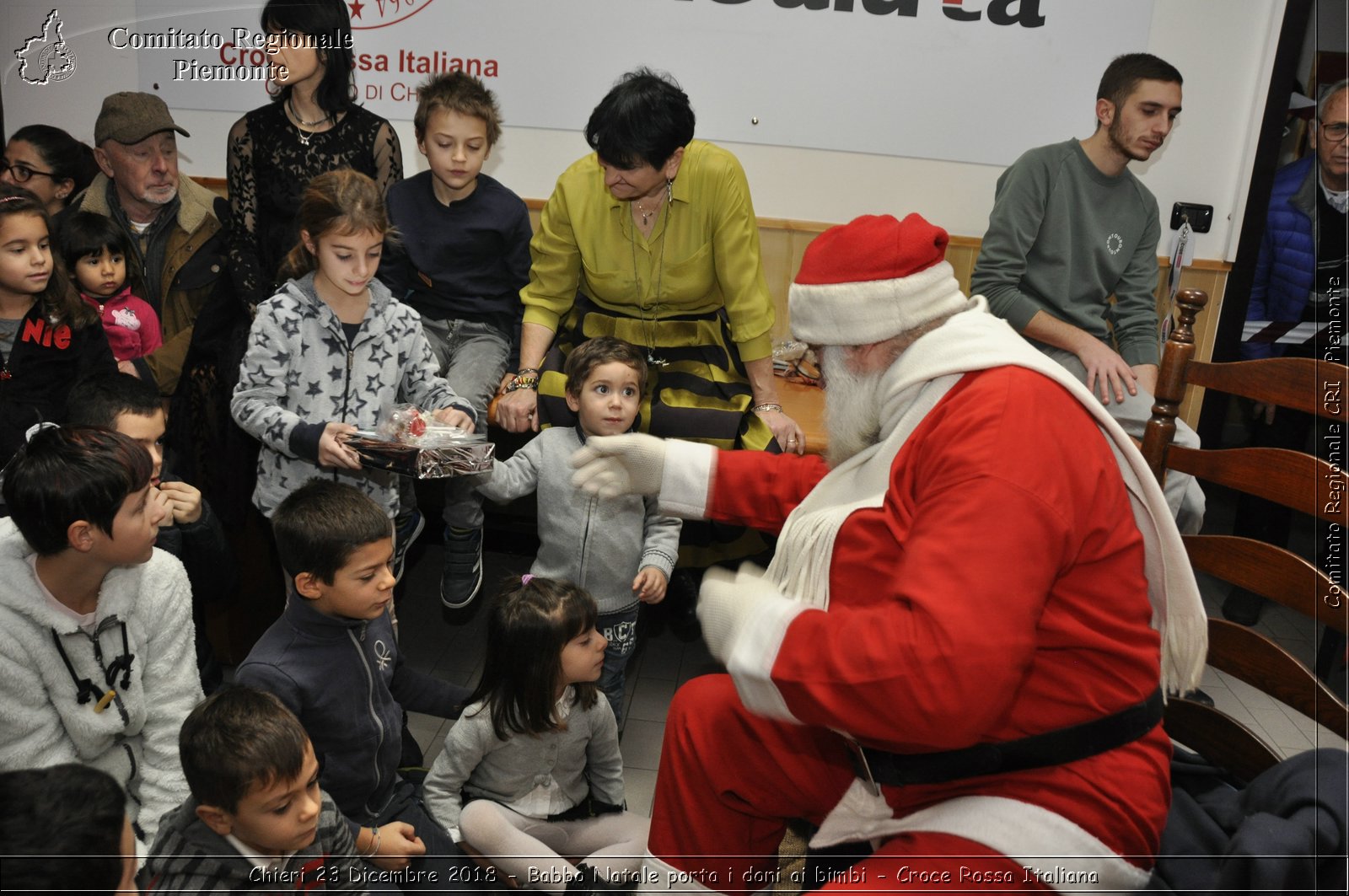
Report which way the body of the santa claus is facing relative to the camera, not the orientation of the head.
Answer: to the viewer's left

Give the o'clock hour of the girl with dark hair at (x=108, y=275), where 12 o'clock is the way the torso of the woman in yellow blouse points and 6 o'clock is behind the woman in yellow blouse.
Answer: The girl with dark hair is roughly at 3 o'clock from the woman in yellow blouse.

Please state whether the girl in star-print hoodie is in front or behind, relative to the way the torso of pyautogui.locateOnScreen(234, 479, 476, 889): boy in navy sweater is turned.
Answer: behind

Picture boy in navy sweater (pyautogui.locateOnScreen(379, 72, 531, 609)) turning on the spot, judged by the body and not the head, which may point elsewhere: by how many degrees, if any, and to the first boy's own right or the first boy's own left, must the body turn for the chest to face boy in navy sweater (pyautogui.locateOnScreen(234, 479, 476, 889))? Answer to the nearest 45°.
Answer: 0° — they already face them

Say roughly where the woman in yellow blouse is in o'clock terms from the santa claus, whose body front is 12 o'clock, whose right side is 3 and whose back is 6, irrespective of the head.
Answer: The woman in yellow blouse is roughly at 2 o'clock from the santa claus.

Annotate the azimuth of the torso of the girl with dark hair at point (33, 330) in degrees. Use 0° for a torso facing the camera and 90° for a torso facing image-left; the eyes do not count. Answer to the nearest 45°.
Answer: approximately 315°

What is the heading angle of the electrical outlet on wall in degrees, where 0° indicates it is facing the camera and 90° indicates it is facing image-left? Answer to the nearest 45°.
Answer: approximately 0°

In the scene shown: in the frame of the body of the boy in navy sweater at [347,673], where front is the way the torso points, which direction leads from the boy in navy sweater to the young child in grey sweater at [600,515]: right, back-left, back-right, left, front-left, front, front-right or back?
left
